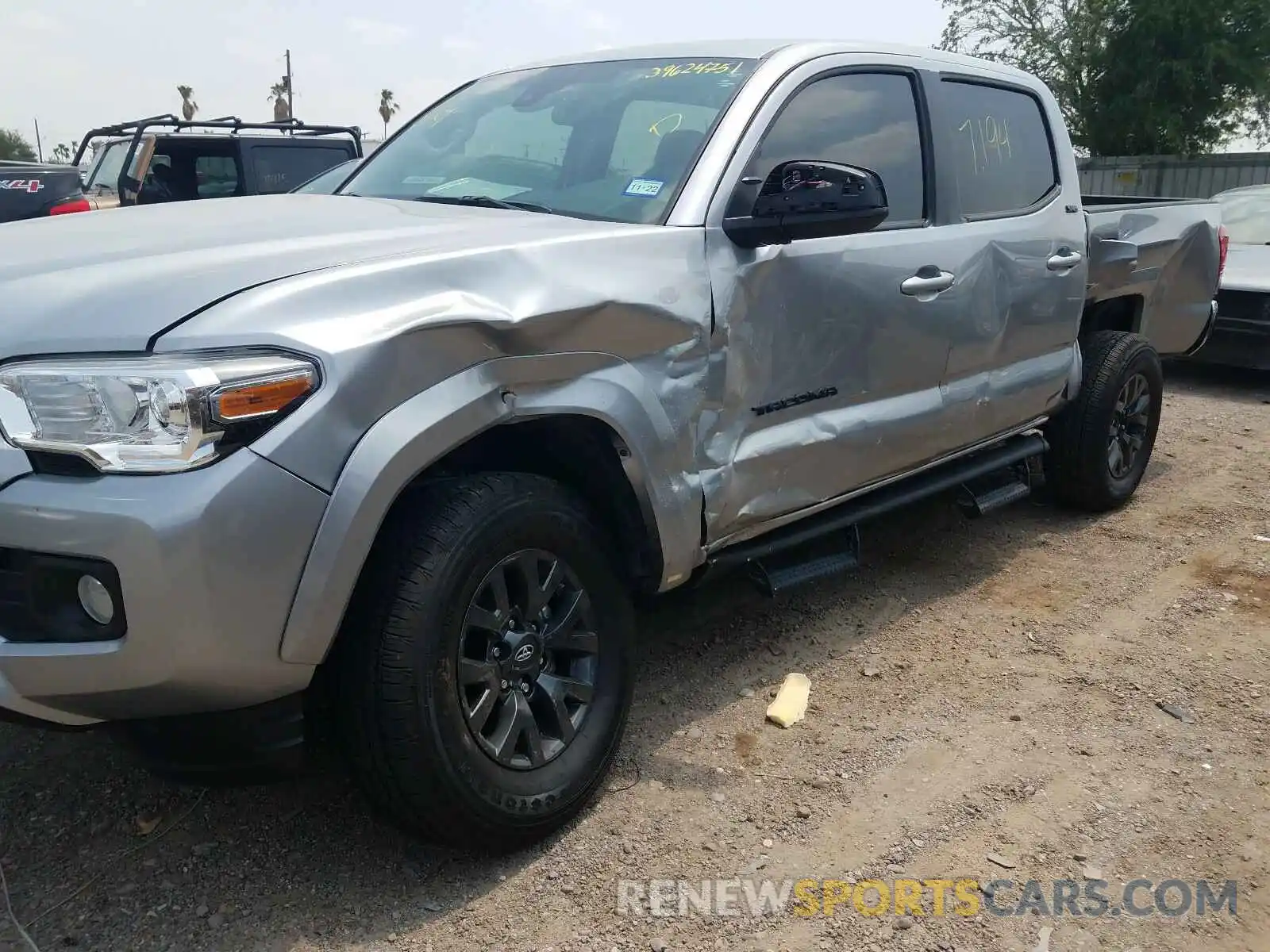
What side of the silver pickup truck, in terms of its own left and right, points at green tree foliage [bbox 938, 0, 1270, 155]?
back

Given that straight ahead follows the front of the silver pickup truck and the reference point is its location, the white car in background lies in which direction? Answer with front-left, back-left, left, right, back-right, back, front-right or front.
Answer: back

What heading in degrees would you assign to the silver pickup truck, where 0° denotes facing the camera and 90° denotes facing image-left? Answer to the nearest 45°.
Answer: approximately 45°

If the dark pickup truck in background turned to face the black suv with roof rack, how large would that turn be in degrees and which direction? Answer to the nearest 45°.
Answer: approximately 135° to its right

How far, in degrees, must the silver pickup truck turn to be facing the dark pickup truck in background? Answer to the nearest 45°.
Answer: approximately 90° to its right
